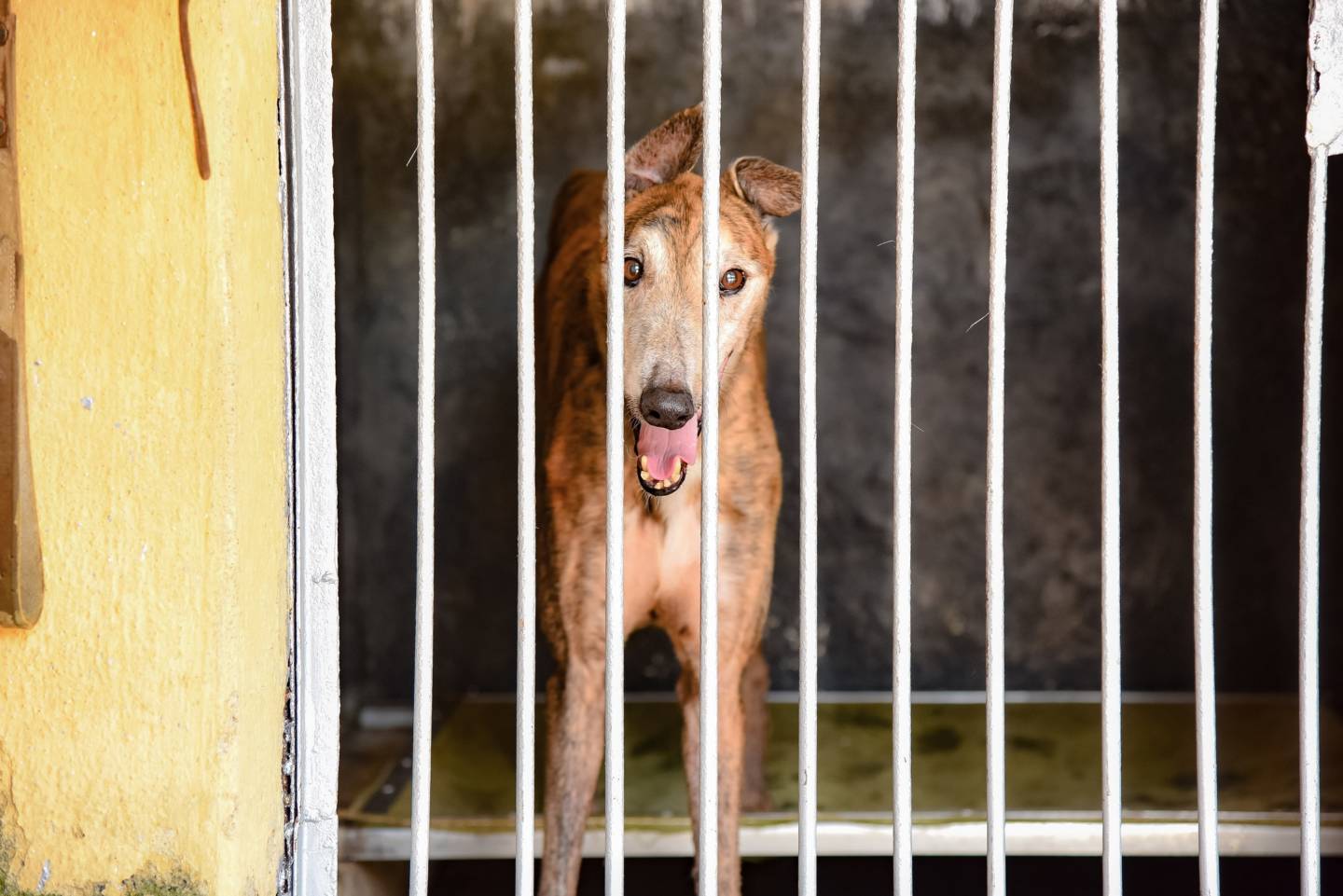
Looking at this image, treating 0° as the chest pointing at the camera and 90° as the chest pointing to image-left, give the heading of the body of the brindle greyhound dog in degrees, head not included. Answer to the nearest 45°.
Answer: approximately 0°
